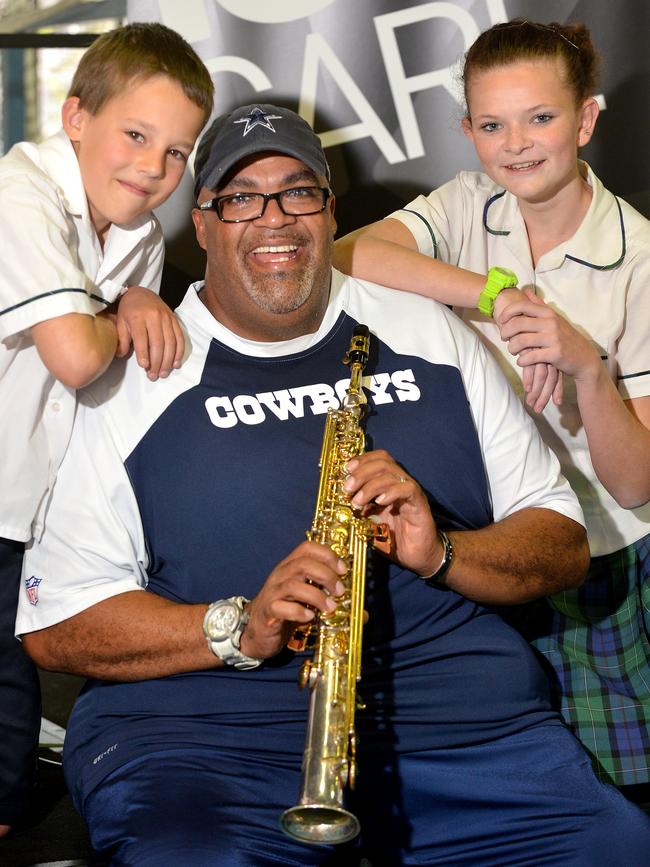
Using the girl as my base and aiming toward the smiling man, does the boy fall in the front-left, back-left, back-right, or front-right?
front-right

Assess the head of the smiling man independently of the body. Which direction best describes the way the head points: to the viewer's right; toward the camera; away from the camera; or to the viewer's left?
toward the camera

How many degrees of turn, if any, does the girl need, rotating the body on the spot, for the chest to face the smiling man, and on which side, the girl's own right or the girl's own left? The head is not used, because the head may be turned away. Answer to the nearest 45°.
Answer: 0° — they already face them

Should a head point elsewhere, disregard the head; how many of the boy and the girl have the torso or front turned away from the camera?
0

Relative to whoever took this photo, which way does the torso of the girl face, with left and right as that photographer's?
facing the viewer and to the left of the viewer

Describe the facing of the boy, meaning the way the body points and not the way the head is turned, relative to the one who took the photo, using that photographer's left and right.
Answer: facing the viewer and to the right of the viewer

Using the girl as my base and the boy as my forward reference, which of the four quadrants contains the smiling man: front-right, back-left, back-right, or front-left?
front-left

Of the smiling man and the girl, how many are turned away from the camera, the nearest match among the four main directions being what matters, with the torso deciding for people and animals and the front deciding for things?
0

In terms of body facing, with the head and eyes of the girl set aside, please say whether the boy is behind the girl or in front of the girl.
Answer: in front

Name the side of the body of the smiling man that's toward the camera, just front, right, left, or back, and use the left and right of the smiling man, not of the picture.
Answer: front
